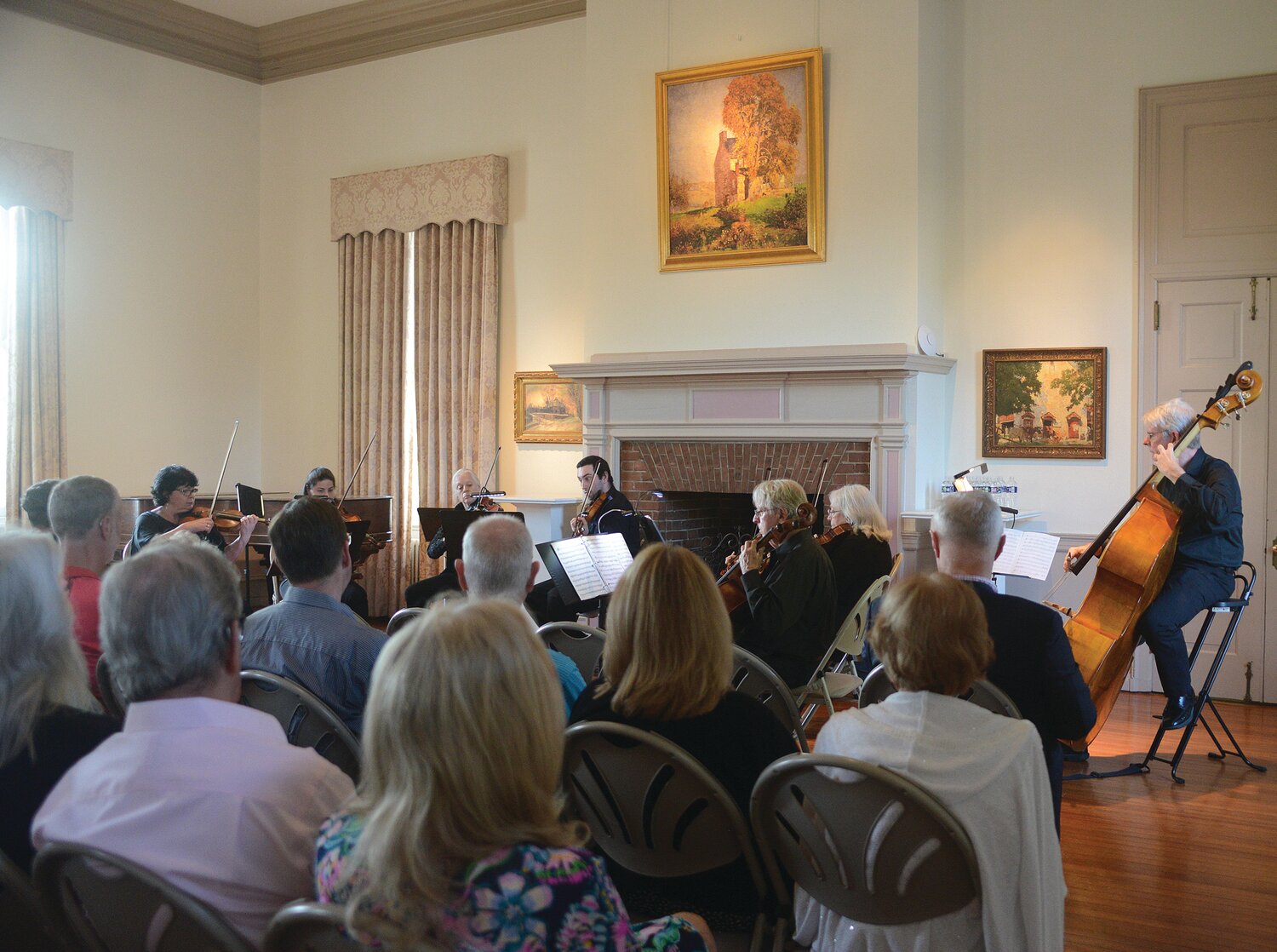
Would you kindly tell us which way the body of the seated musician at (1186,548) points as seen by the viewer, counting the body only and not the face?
to the viewer's left

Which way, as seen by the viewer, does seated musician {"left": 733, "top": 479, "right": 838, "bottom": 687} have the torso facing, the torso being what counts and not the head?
to the viewer's left

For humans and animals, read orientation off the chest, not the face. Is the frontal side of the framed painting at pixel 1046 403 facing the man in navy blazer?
yes

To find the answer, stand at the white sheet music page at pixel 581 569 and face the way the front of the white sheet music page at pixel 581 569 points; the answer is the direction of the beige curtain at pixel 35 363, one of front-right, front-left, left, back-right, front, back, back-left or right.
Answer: back

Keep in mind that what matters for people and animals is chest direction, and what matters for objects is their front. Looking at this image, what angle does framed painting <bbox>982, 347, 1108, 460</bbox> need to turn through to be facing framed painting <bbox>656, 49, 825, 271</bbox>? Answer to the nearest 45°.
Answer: approximately 90° to its right

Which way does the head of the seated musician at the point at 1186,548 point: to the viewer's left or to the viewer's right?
to the viewer's left

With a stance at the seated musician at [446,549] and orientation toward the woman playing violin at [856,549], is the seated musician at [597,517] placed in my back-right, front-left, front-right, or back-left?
front-left

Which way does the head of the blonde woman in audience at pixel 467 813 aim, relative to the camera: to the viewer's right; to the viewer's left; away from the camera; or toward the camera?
away from the camera

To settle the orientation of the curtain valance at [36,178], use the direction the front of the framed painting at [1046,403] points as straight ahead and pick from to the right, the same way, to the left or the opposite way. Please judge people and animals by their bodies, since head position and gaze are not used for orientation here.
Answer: to the left

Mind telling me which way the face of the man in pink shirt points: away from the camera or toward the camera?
away from the camera

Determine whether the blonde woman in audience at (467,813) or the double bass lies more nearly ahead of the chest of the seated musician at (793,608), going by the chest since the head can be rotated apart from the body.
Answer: the blonde woman in audience

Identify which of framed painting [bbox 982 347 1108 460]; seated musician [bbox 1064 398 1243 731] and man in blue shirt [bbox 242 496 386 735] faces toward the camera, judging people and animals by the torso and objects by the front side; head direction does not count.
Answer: the framed painting

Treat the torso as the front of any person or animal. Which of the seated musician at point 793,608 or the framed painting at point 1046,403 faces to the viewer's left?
the seated musician

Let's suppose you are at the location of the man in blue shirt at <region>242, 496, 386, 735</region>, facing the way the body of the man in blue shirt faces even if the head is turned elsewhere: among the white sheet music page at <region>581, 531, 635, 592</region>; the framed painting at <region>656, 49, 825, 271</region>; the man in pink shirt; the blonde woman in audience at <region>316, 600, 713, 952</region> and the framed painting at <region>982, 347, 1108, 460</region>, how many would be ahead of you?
3

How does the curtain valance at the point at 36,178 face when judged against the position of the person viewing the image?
facing the viewer and to the right of the viewer

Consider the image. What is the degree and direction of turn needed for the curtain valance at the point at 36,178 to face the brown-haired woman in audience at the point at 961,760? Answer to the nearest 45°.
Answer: approximately 45° to its right

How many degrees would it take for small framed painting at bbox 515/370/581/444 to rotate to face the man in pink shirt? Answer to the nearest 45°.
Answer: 0° — it already faces them

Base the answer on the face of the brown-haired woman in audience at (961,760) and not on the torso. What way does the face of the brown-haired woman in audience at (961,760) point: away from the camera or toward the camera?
away from the camera

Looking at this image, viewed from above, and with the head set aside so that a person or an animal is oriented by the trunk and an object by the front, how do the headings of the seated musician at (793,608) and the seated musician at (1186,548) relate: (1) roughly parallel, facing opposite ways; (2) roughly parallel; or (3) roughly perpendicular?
roughly parallel
